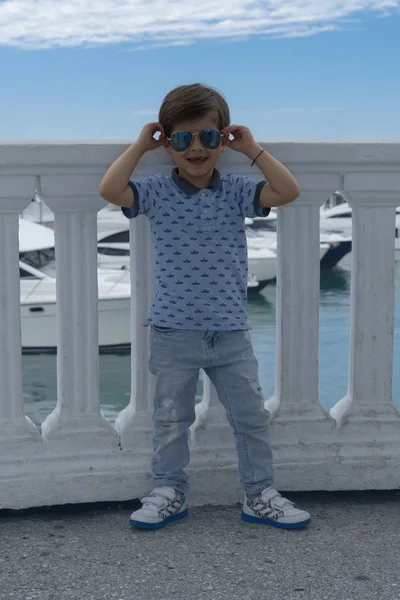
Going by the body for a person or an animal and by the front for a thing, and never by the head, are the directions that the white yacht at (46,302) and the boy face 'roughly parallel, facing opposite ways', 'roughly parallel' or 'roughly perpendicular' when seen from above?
roughly perpendicular

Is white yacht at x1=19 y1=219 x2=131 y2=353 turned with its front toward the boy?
no

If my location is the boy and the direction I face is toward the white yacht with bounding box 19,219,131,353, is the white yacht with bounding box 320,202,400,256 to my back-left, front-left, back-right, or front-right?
front-right

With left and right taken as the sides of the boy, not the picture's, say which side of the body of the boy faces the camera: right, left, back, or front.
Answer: front

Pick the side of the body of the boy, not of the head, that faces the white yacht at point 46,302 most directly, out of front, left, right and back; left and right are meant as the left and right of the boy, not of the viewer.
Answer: back

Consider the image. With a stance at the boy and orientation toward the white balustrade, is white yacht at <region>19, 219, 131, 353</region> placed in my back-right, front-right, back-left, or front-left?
front-left

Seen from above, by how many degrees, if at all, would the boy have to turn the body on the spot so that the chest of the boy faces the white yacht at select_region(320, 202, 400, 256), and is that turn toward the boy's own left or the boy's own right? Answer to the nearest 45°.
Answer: approximately 180°

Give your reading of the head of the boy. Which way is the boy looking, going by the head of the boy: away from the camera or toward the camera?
toward the camera
